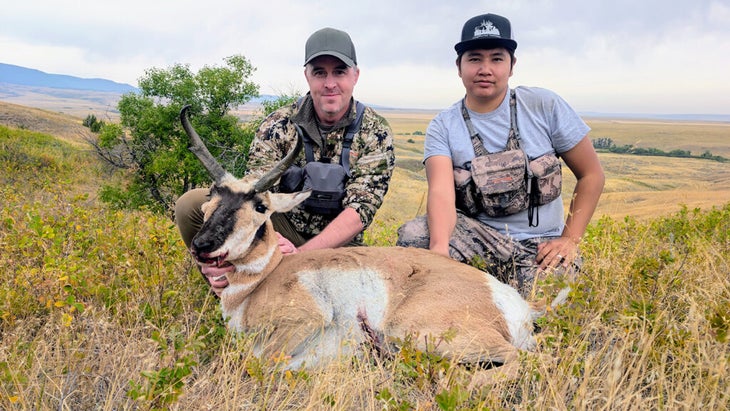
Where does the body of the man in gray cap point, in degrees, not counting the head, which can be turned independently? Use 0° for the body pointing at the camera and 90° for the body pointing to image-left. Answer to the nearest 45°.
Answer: approximately 0°

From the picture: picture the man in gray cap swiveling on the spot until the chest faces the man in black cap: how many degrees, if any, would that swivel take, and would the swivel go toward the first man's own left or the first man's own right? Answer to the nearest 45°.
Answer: approximately 90° to the first man's own left

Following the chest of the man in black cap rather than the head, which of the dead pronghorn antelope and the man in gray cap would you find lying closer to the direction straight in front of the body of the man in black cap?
the dead pronghorn antelope

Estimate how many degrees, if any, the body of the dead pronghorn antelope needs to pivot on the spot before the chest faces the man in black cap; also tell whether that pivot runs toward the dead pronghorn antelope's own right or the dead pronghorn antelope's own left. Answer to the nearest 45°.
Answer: approximately 135° to the dead pronghorn antelope's own right

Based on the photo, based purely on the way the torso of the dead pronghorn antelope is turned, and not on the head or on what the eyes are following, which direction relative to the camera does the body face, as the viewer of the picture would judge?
to the viewer's left

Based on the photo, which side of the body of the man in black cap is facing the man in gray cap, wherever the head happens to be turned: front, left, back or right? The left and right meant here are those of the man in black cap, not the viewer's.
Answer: right

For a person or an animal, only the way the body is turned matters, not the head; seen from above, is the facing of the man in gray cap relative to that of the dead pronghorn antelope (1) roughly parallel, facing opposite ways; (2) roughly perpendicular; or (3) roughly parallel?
roughly perpendicular

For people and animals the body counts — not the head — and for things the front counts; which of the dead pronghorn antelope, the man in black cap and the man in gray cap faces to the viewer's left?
the dead pronghorn antelope

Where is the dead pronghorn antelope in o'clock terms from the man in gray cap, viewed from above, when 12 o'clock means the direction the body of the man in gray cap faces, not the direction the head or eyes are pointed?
The dead pronghorn antelope is roughly at 12 o'clock from the man in gray cap.

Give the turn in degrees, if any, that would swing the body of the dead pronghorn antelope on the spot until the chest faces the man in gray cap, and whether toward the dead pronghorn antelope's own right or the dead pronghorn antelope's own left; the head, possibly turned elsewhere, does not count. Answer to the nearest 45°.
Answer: approximately 90° to the dead pronghorn antelope's own right

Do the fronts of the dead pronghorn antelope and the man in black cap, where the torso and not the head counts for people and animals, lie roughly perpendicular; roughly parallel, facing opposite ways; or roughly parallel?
roughly perpendicular

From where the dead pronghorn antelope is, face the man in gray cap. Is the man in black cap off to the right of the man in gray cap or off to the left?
right
